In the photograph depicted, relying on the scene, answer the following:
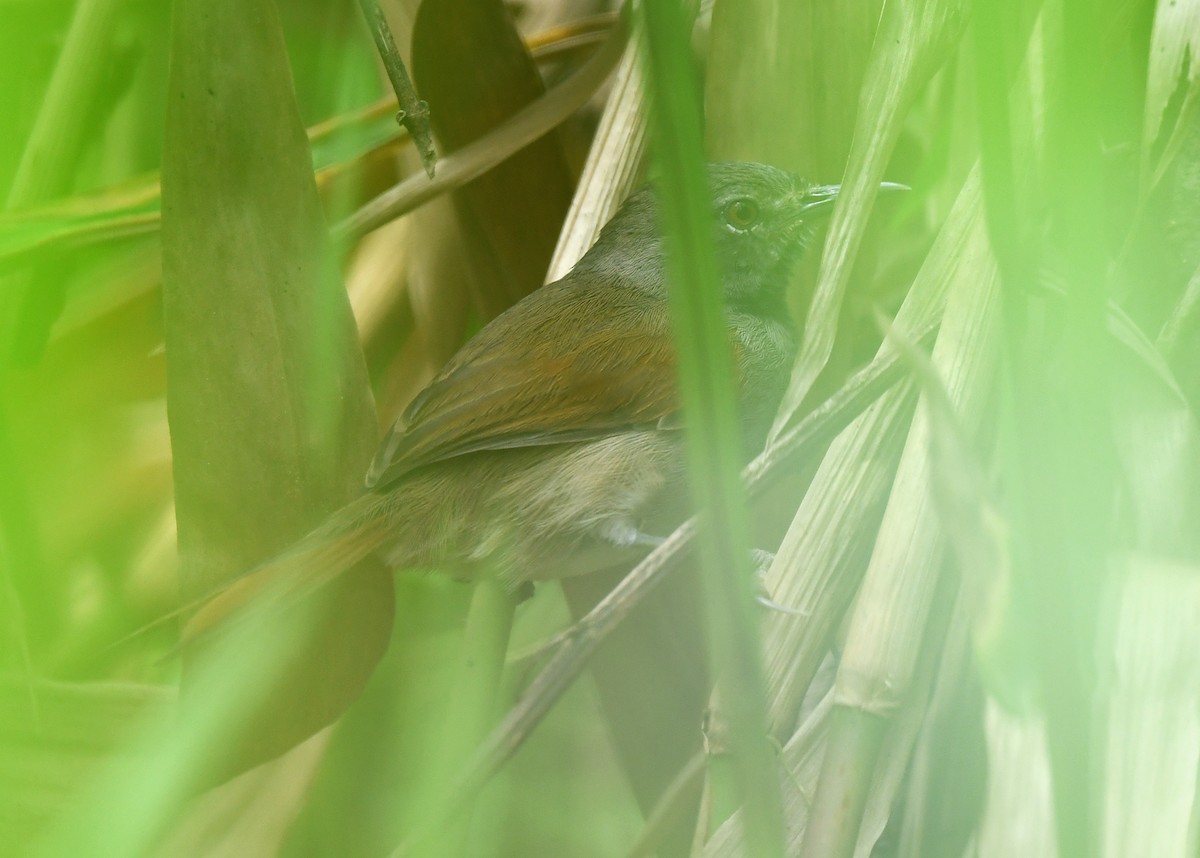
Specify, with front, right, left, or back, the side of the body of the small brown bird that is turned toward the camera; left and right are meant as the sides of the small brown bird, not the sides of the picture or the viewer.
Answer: right

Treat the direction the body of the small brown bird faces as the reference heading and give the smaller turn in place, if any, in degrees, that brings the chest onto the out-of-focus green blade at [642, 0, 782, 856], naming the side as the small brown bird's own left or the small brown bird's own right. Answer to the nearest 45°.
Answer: approximately 90° to the small brown bird's own right

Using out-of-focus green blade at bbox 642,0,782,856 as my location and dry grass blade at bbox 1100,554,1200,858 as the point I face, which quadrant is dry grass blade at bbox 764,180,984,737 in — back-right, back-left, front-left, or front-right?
front-left

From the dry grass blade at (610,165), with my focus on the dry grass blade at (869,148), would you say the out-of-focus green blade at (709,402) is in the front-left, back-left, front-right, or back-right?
front-right

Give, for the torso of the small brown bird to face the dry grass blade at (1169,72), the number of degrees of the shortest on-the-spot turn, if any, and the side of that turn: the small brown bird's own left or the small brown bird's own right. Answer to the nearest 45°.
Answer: approximately 45° to the small brown bird's own right

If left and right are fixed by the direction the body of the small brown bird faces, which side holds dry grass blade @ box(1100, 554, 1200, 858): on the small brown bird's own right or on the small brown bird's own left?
on the small brown bird's own right
